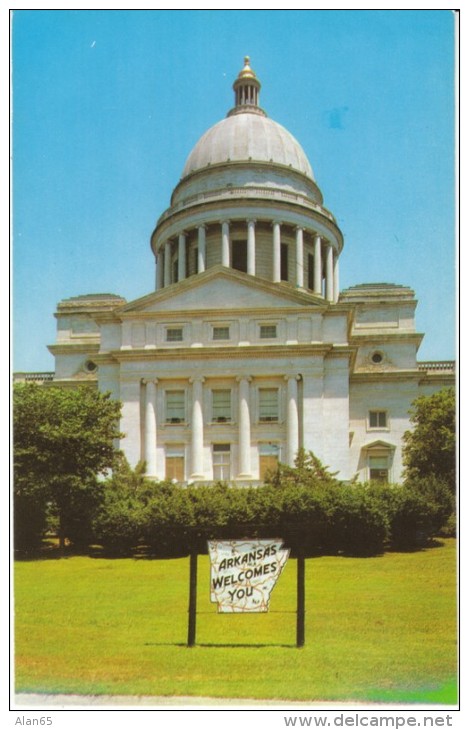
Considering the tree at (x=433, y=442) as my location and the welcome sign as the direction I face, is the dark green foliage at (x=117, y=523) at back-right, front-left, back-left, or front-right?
front-right

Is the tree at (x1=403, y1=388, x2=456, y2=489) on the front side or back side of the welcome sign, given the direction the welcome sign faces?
on the back side

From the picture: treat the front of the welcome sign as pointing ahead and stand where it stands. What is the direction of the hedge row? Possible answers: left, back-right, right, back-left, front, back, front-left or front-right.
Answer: back

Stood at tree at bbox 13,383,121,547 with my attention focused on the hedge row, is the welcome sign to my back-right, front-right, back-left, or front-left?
front-right

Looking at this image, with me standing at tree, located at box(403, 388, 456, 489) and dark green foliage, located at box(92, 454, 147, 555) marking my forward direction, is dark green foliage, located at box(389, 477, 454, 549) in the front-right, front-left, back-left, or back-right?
front-left

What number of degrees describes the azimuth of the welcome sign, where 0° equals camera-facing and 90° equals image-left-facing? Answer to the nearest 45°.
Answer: approximately 0°

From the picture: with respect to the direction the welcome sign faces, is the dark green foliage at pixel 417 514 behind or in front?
behind

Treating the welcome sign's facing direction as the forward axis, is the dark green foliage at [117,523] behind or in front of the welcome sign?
behind

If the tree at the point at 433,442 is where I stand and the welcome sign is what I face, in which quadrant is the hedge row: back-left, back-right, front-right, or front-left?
front-right
